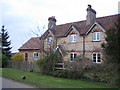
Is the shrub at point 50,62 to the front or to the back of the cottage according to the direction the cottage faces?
to the front

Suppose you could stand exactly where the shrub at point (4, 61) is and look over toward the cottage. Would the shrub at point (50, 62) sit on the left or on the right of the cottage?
right

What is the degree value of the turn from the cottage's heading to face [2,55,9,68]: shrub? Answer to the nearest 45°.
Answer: approximately 45° to its right

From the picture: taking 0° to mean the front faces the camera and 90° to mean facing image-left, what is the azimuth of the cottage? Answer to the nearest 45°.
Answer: approximately 45°
